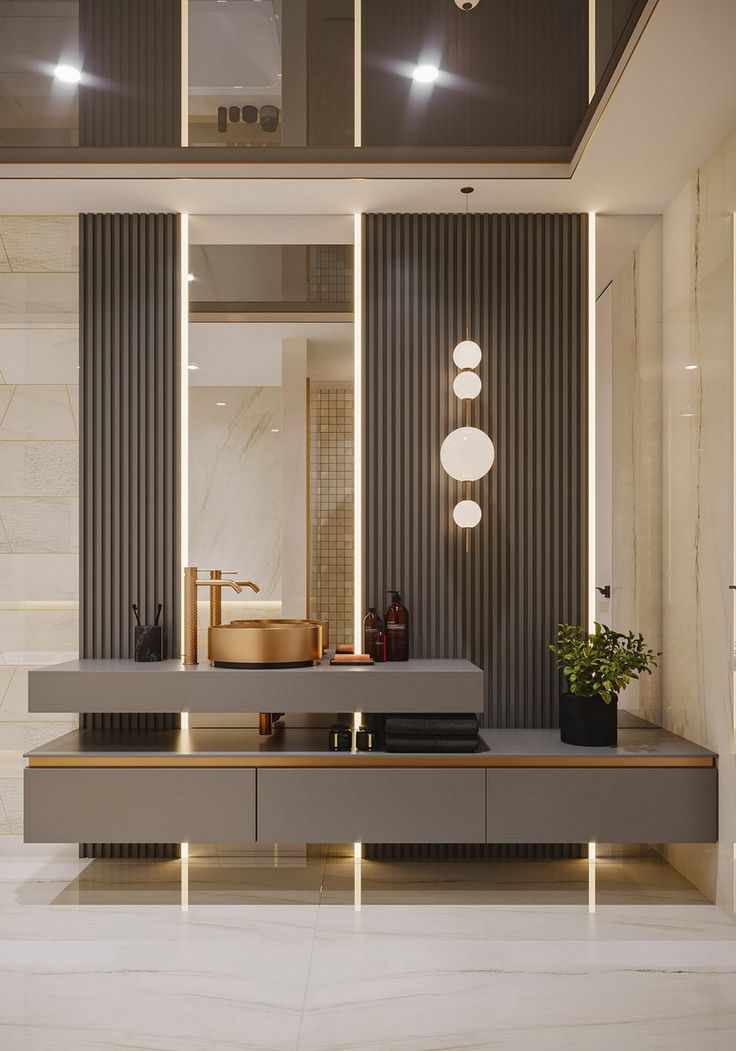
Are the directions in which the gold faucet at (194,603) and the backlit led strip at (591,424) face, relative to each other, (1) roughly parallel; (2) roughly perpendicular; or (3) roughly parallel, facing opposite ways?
roughly perpendicular

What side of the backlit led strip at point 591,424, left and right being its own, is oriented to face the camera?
front

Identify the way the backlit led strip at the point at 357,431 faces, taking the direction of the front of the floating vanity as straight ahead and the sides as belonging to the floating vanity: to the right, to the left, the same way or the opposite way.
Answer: the same way

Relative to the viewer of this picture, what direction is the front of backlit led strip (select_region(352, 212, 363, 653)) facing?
facing the viewer

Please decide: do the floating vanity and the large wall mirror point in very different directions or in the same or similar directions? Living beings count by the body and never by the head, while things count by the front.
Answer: same or similar directions

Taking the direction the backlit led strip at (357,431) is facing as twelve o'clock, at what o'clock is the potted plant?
The potted plant is roughly at 10 o'clock from the backlit led strip.

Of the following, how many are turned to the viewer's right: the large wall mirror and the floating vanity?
0

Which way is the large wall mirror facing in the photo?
toward the camera

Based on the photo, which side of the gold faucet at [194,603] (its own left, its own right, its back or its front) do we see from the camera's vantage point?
right
